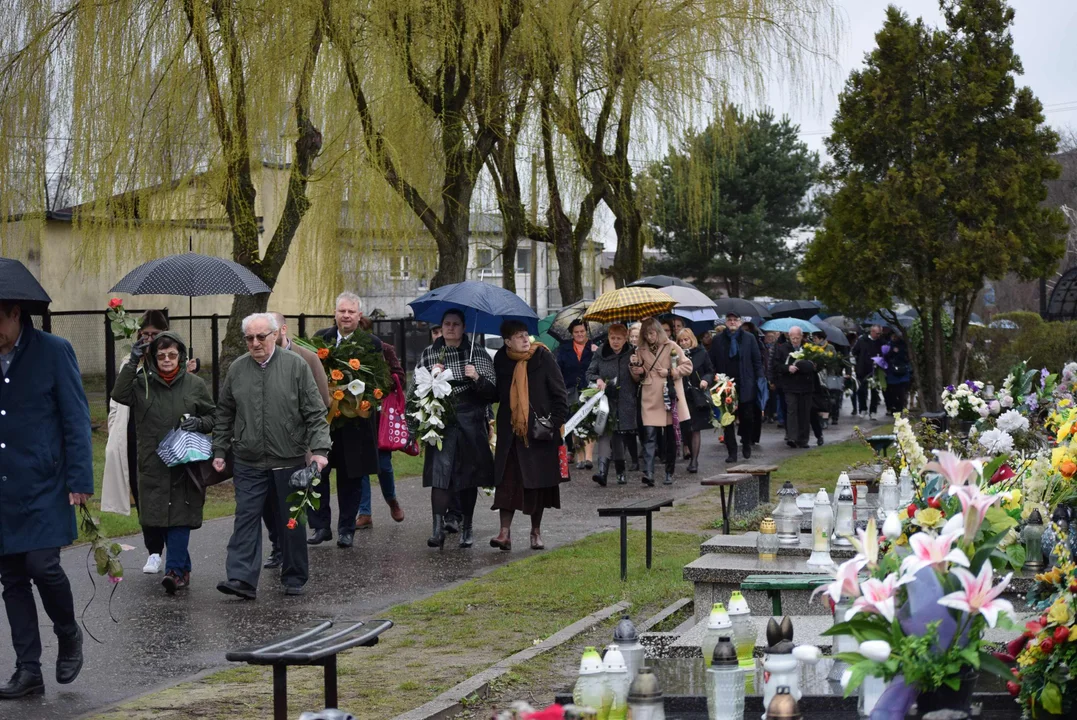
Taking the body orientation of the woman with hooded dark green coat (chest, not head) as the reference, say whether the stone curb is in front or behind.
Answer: in front

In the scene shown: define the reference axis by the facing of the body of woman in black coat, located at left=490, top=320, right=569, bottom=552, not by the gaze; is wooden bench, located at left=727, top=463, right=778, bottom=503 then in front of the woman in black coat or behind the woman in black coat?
behind

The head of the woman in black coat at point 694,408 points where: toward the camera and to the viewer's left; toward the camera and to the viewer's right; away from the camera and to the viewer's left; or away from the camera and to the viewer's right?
toward the camera and to the viewer's left

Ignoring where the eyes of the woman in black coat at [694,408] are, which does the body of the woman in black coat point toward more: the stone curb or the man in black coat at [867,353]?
the stone curb

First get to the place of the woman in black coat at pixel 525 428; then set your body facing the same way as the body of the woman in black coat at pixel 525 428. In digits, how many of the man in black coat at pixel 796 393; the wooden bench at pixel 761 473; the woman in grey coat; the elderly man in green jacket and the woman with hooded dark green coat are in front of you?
2

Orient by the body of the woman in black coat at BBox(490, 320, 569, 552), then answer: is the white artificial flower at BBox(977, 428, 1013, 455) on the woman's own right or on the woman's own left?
on the woman's own left

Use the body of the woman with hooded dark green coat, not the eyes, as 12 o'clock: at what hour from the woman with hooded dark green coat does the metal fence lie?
The metal fence is roughly at 6 o'clock from the woman with hooded dark green coat.

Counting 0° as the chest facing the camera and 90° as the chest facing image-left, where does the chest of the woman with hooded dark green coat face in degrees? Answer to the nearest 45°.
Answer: approximately 0°

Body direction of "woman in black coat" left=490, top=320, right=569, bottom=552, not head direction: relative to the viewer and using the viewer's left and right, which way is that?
facing the viewer and to the left of the viewer

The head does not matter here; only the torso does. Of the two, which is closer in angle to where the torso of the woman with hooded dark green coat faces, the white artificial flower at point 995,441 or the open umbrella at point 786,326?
the white artificial flower

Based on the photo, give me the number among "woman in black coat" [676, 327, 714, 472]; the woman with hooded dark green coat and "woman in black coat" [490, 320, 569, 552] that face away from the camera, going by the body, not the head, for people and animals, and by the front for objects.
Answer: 0

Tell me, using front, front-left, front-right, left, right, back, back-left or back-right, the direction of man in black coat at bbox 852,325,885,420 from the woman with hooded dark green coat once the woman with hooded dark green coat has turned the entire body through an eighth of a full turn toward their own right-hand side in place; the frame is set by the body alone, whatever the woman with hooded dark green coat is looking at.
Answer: back

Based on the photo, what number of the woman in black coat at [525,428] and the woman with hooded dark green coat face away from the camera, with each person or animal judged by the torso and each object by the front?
0

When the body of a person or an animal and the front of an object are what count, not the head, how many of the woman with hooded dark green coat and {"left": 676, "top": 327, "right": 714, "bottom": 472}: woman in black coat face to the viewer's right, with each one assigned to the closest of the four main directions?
0

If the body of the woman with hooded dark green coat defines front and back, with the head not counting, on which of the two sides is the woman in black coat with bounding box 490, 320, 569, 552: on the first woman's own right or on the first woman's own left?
on the first woman's own left

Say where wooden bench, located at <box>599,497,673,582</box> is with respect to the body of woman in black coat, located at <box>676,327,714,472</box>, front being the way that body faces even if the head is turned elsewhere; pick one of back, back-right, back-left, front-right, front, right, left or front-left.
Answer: front-left

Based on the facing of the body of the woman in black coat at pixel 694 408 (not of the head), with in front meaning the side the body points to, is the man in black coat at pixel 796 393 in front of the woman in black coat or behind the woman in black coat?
behind
